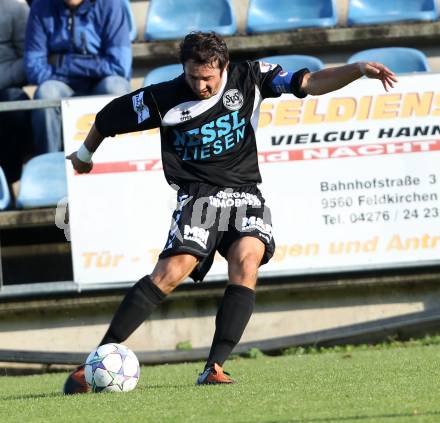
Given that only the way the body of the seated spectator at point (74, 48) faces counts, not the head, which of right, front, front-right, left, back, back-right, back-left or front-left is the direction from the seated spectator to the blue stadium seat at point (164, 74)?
left

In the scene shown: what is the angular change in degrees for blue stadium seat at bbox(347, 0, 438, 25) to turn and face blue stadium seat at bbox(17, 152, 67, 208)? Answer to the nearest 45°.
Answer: approximately 45° to its right

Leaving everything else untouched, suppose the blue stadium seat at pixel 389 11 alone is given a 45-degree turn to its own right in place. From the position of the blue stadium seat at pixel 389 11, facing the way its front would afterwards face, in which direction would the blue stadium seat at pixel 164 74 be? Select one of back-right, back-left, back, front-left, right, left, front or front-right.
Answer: front

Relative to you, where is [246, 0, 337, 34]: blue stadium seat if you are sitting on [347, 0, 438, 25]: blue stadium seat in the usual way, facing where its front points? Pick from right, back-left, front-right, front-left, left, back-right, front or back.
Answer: right

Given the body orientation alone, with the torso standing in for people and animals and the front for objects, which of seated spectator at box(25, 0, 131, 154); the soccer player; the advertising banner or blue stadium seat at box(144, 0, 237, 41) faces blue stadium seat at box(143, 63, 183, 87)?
blue stadium seat at box(144, 0, 237, 41)

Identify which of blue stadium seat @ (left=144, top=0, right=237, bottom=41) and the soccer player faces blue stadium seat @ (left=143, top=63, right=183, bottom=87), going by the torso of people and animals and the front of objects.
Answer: blue stadium seat @ (left=144, top=0, right=237, bottom=41)

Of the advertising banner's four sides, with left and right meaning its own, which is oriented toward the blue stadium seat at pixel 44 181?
right

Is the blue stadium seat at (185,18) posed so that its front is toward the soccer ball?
yes

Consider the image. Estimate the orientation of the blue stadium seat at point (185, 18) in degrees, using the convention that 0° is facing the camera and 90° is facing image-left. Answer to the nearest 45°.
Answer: approximately 0°
